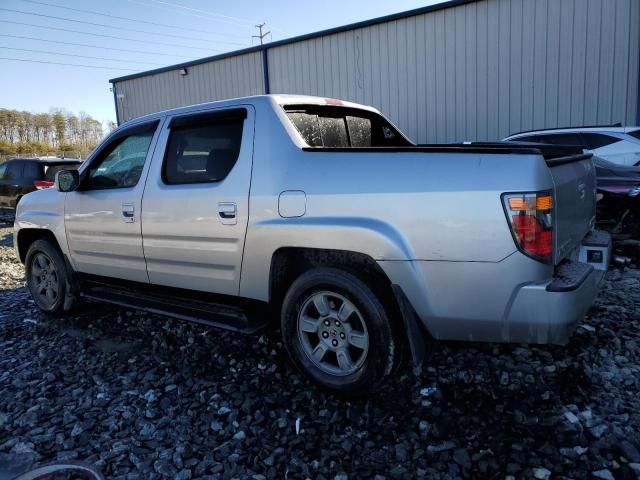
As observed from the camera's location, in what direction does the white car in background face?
facing away from the viewer and to the left of the viewer

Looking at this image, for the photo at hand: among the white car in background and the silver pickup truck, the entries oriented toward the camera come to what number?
0

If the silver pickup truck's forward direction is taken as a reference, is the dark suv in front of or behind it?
in front

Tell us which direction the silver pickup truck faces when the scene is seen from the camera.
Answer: facing away from the viewer and to the left of the viewer

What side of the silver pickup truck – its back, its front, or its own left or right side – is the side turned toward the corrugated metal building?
right

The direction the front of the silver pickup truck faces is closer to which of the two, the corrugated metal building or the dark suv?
the dark suv

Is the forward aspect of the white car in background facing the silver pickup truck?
no

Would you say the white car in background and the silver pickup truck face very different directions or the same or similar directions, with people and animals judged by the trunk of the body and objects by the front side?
same or similar directions

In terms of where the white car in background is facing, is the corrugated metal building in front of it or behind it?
in front

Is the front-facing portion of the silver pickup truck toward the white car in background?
no

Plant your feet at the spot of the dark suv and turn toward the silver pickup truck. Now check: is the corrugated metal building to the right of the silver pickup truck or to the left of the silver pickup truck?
left

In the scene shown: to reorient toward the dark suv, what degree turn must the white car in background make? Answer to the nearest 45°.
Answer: approximately 45° to its left
